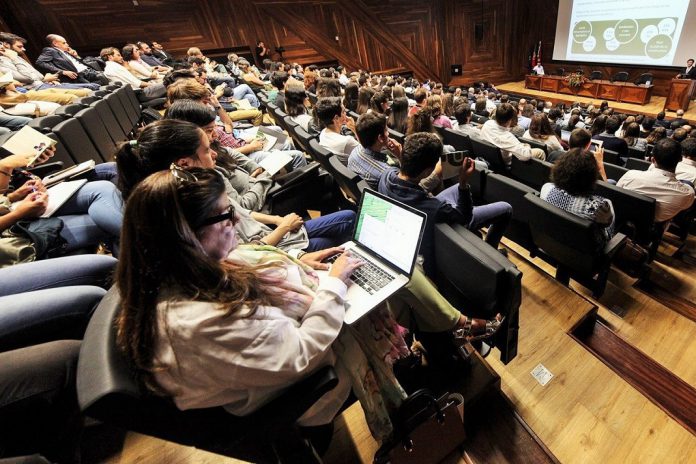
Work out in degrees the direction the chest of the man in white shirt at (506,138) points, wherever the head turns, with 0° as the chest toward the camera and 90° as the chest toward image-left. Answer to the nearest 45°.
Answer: approximately 225°

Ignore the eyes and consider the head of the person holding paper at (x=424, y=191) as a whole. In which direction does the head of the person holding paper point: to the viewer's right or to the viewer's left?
to the viewer's right

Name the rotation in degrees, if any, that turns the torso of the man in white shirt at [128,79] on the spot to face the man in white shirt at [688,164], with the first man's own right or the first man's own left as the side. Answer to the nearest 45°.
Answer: approximately 45° to the first man's own right

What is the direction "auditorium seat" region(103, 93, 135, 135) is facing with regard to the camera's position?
facing to the right of the viewer

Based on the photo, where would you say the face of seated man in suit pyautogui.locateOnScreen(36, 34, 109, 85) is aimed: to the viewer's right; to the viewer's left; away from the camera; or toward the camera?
to the viewer's right

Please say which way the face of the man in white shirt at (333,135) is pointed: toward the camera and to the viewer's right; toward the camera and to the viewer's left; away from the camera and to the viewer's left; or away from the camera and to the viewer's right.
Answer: away from the camera and to the viewer's right

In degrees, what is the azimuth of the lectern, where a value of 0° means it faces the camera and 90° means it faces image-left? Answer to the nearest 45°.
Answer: approximately 45°

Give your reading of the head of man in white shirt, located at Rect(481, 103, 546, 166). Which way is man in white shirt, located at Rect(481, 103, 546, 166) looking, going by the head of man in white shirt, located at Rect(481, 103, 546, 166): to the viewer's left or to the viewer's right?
to the viewer's right

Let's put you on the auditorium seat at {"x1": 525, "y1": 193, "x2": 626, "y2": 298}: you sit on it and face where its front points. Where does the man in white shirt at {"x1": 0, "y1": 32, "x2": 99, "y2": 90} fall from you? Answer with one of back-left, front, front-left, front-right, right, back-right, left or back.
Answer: back-left

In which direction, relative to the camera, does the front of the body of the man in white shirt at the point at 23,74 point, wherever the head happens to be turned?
to the viewer's right

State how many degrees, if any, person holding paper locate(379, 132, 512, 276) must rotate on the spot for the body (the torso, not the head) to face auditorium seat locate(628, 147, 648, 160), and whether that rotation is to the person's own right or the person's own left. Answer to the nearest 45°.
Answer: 0° — they already face it

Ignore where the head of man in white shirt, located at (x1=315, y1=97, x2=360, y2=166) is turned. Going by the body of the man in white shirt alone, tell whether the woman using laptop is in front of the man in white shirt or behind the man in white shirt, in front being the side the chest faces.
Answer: behind

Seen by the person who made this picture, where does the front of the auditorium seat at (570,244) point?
facing away from the viewer and to the right of the viewer

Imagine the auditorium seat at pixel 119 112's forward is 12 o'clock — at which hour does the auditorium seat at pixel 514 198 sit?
the auditorium seat at pixel 514 198 is roughly at 2 o'clock from the auditorium seat at pixel 119 112.

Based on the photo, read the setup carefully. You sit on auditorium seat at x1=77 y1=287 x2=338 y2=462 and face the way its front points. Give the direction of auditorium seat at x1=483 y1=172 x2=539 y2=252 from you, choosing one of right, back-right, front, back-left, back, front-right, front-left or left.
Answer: front-right

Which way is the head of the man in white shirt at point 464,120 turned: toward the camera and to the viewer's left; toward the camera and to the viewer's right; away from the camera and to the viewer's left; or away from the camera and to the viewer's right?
away from the camera and to the viewer's right
